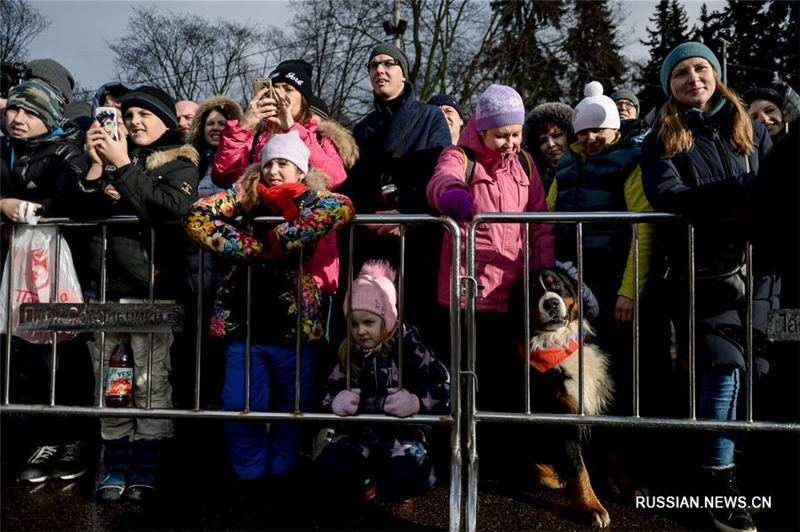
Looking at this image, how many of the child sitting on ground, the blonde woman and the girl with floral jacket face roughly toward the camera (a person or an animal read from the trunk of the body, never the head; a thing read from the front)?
3

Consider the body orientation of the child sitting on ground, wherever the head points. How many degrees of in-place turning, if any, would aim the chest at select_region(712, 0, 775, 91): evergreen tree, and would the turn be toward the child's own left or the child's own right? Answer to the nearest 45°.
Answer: approximately 135° to the child's own left

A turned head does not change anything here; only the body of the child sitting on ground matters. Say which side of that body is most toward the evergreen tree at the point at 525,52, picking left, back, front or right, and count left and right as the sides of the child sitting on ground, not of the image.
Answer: back

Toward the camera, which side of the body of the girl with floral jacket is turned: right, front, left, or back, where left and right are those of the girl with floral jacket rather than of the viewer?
front

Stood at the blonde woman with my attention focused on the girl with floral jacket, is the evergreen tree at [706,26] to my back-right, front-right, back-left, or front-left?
back-right

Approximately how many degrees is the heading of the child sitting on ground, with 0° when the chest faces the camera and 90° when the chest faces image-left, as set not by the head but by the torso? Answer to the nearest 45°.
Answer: approximately 0°

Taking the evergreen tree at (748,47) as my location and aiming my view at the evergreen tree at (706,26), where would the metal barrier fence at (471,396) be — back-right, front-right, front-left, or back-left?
back-left

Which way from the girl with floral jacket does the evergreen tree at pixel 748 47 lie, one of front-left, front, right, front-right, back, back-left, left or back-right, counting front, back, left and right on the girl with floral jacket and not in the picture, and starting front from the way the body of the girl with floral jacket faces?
back-left

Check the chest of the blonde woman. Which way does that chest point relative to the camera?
toward the camera
